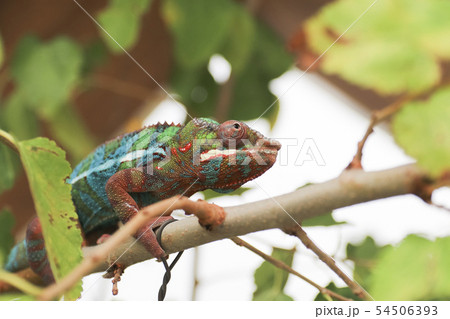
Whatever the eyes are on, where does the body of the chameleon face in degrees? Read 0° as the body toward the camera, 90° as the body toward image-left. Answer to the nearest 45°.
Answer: approximately 270°
